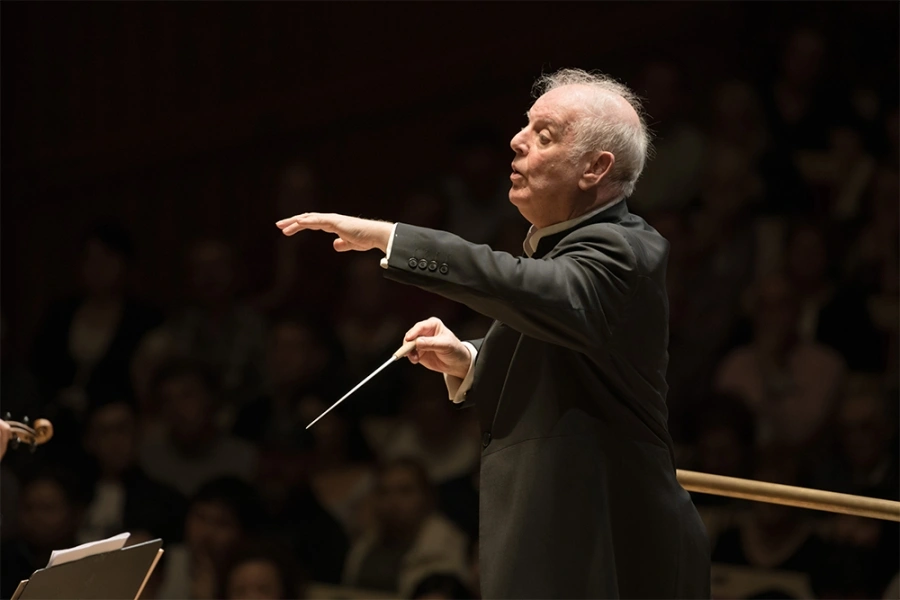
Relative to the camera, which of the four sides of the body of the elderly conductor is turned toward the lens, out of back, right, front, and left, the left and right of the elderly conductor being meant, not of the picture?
left

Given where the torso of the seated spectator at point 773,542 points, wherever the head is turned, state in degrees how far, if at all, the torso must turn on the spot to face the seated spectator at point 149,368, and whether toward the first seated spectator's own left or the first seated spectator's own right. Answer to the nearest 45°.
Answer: approximately 90° to the first seated spectator's own right

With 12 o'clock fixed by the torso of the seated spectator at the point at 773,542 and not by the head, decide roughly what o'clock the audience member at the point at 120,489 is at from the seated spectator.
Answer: The audience member is roughly at 3 o'clock from the seated spectator.

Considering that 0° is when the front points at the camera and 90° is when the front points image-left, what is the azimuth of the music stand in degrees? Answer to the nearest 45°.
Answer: approximately 135°

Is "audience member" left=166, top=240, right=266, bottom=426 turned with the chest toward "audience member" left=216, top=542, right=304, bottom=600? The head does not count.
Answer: yes

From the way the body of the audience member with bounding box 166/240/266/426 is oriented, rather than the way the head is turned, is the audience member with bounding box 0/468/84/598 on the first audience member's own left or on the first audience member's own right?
on the first audience member's own right

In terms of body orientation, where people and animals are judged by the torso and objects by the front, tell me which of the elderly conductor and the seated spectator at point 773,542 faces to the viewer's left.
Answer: the elderly conductor
